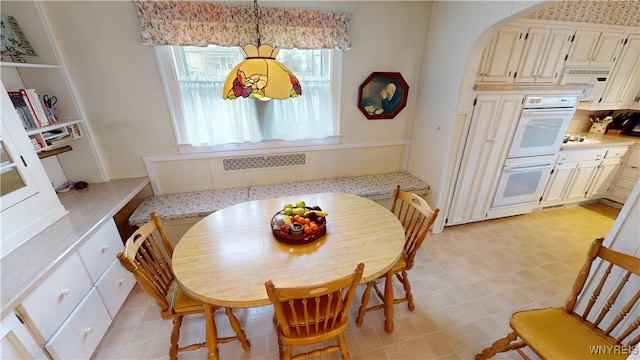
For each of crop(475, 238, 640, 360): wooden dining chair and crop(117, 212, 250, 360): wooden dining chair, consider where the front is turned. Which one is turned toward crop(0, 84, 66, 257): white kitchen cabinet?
crop(475, 238, 640, 360): wooden dining chair

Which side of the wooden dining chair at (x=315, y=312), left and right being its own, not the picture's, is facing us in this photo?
back

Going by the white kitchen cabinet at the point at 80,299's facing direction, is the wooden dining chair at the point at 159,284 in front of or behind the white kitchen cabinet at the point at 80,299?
in front

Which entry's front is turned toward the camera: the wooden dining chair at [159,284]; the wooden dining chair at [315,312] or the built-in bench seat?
the built-in bench seat

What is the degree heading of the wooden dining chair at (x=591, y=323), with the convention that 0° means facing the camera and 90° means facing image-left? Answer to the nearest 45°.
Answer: approximately 45°

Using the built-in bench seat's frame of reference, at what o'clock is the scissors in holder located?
The scissors in holder is roughly at 3 o'clock from the built-in bench seat.

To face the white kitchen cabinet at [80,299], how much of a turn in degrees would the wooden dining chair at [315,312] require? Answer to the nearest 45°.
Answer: approximately 90° to its left

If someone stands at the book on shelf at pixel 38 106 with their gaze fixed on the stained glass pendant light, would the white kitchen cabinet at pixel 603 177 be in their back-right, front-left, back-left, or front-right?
front-left

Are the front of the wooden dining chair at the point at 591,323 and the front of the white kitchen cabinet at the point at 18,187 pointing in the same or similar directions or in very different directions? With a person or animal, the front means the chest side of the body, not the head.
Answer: very different directions

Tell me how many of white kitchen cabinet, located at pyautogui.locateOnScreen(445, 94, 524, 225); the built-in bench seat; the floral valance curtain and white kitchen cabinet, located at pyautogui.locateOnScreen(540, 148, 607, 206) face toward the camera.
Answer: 4

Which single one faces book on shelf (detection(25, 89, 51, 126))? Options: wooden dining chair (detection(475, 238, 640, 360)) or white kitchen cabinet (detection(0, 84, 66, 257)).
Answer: the wooden dining chair

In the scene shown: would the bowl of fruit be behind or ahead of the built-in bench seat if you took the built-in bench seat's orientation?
ahead

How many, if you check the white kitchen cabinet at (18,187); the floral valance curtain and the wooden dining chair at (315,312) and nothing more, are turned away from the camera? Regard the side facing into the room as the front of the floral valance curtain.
1

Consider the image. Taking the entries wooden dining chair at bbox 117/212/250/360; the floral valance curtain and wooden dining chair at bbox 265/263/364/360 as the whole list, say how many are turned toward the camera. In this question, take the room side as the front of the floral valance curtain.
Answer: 1

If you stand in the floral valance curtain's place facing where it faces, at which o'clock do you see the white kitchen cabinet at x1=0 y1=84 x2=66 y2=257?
The white kitchen cabinet is roughly at 2 o'clock from the floral valance curtain.

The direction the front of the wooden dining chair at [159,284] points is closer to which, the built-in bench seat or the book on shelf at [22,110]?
the built-in bench seat

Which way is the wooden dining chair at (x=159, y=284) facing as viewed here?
to the viewer's right

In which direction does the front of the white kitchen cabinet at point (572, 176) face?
toward the camera

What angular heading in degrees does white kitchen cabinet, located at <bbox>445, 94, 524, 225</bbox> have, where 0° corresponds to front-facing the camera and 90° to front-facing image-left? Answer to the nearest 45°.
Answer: approximately 0°

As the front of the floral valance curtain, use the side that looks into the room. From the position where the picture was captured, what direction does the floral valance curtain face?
facing the viewer
